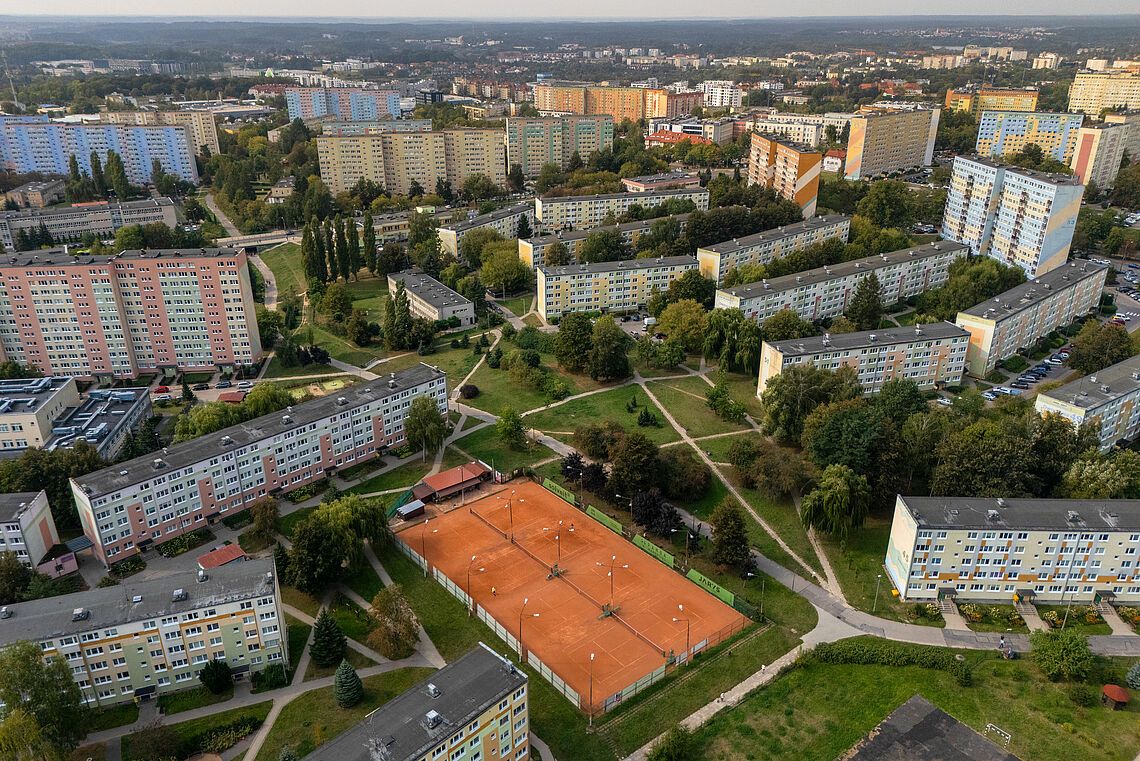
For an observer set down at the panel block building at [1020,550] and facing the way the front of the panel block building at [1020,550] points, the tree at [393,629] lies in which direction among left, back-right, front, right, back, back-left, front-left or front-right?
front-right

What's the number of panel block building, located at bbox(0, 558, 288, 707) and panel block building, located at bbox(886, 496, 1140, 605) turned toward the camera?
2

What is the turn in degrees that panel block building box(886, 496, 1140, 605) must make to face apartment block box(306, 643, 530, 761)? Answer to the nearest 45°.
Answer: approximately 45° to its right

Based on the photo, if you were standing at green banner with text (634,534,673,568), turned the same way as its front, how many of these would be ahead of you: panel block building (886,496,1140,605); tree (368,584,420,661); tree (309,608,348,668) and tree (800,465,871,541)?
2

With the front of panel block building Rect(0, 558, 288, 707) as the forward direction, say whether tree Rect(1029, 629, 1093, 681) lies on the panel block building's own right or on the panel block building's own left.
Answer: on the panel block building's own left

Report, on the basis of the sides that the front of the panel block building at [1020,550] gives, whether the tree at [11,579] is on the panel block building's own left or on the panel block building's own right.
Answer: on the panel block building's own right
